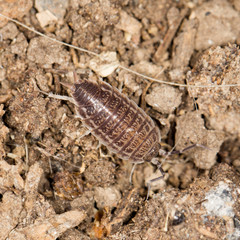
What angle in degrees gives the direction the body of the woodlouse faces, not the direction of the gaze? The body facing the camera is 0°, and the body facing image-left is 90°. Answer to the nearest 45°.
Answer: approximately 315°
